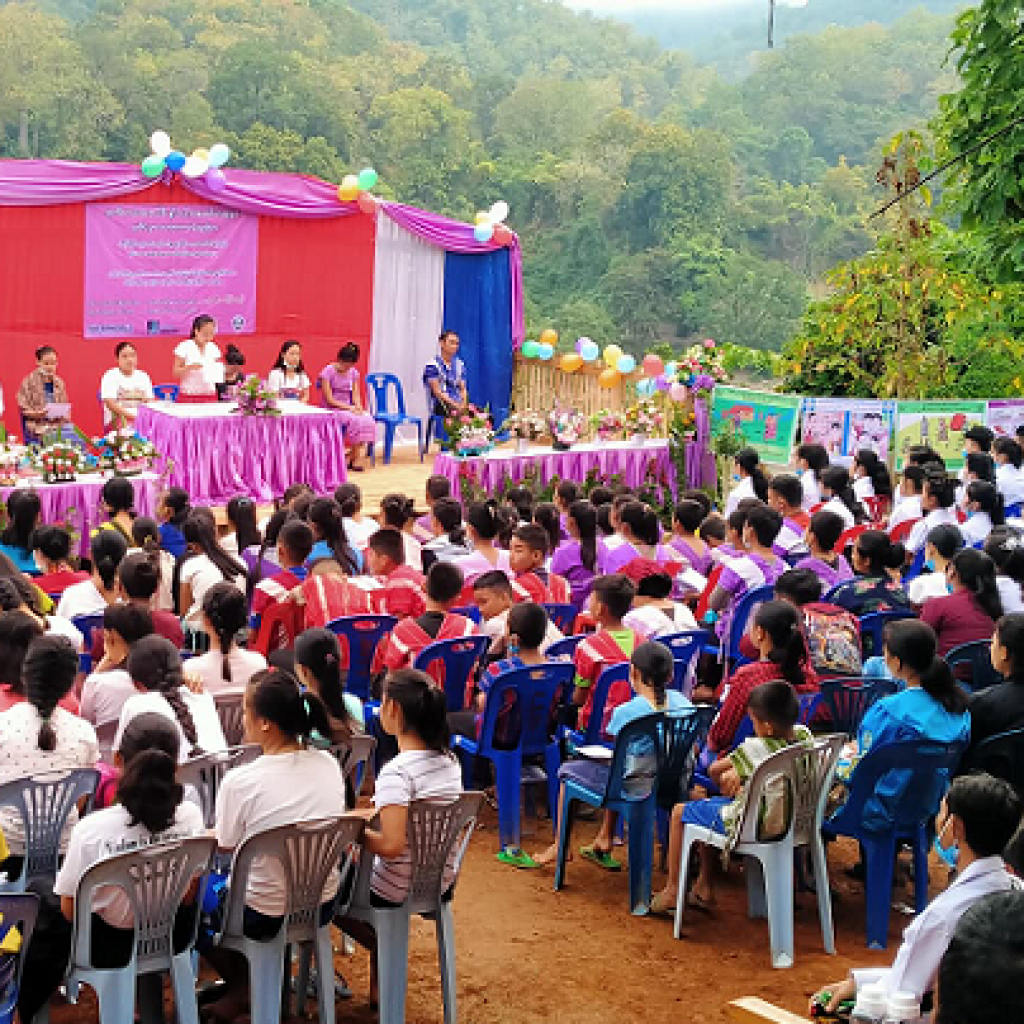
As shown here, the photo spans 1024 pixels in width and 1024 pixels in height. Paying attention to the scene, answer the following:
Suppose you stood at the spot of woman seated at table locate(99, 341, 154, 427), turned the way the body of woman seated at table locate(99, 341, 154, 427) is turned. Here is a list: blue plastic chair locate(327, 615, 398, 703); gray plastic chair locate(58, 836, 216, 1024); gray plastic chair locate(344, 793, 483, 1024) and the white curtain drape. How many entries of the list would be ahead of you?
3

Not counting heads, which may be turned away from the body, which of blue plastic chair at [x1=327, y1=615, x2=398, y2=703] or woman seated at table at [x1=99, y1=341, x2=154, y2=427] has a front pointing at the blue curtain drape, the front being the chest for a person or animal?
the blue plastic chair

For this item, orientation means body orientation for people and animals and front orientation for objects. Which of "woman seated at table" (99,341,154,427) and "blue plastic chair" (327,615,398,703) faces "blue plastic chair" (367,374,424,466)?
"blue plastic chair" (327,615,398,703)

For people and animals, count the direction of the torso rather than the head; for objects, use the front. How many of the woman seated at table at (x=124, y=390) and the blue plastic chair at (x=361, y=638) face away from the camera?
1

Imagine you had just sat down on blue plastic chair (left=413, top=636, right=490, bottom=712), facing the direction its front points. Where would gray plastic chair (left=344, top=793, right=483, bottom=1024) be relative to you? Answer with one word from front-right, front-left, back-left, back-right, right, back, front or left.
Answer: back-left

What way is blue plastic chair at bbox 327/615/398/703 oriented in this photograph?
away from the camera

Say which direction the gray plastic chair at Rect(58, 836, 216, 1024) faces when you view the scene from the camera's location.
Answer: facing away from the viewer and to the left of the viewer

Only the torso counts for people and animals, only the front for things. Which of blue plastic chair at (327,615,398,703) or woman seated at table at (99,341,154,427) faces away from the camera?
the blue plastic chair

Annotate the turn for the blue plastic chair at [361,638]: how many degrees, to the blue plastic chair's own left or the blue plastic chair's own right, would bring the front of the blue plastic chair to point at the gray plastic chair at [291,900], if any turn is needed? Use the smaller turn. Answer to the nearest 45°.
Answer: approximately 180°

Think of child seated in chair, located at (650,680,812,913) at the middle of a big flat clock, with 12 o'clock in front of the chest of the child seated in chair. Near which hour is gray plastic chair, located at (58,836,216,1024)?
The gray plastic chair is roughly at 9 o'clock from the child seated in chair.

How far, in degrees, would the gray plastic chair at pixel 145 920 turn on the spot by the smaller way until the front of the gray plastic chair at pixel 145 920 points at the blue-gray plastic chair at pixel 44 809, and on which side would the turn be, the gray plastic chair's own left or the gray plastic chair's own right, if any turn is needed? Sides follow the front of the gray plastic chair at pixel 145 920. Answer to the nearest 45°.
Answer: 0° — it already faces it

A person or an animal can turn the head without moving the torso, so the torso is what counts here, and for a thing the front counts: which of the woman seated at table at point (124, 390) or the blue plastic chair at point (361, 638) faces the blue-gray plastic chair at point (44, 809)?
the woman seated at table

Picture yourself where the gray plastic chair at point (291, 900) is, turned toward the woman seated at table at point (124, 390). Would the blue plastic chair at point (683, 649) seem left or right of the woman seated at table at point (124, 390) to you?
right
